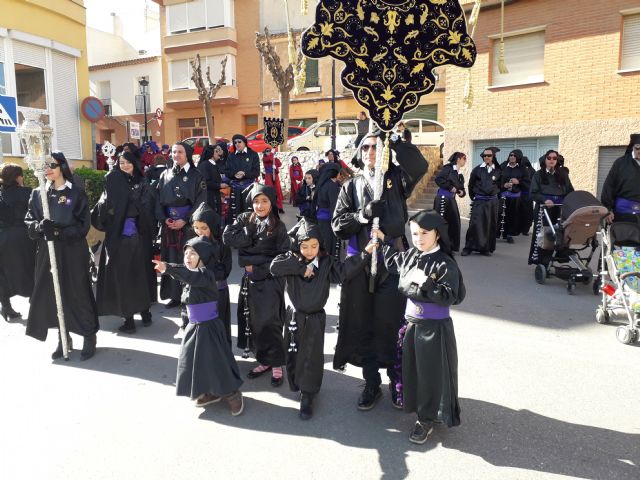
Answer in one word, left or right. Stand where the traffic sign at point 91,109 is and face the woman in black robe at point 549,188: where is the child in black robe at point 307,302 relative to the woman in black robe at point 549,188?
right

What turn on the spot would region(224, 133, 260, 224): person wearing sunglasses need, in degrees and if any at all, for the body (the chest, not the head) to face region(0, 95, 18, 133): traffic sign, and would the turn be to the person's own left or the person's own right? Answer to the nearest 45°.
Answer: approximately 45° to the person's own right

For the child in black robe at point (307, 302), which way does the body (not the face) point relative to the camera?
toward the camera

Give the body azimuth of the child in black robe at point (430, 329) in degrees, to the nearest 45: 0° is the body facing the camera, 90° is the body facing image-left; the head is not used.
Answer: approximately 45°

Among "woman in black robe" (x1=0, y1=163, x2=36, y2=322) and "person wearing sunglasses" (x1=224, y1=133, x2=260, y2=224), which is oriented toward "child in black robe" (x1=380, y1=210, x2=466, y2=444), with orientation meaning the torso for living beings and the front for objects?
the person wearing sunglasses

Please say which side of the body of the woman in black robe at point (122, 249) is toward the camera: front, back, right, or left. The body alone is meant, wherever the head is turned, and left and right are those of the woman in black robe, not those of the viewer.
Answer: front

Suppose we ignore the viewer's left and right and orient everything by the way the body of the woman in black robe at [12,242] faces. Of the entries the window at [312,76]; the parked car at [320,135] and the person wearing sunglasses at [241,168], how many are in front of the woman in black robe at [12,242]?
3

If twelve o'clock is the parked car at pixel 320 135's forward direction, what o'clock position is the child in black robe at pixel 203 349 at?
The child in black robe is roughly at 9 o'clock from the parked car.

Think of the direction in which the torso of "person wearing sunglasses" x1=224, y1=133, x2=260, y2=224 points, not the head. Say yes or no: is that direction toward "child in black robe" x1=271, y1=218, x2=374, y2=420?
yes
